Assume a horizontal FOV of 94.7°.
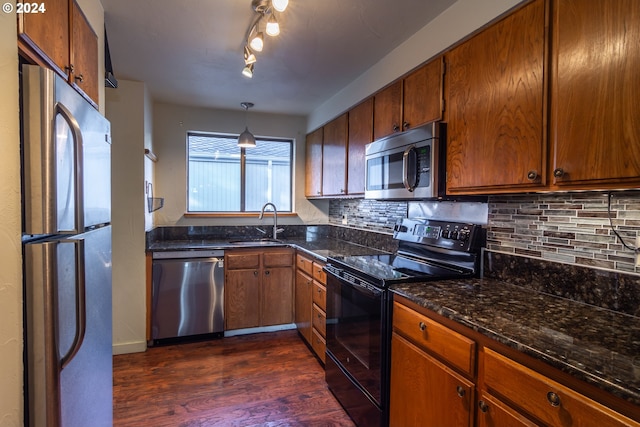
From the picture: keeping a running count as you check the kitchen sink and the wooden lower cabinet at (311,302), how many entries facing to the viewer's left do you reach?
1

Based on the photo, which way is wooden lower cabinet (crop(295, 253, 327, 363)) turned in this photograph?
to the viewer's left

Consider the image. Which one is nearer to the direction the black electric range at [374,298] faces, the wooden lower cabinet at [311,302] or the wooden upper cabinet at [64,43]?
the wooden upper cabinet

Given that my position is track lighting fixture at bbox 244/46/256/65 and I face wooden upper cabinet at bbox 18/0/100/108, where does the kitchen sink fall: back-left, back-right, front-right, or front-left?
back-right

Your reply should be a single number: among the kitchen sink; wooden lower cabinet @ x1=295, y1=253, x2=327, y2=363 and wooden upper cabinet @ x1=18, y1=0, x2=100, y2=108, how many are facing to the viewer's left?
1

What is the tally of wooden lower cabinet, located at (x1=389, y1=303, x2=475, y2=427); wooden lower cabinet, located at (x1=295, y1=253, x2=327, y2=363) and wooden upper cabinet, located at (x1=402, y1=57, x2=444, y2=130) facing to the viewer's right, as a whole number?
0

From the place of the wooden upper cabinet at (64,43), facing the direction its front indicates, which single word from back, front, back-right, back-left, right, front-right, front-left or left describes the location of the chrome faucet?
front-left

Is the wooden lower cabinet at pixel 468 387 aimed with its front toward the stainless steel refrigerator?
yes

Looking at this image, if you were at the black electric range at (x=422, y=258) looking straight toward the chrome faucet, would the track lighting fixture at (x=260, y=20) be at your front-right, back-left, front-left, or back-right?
front-left

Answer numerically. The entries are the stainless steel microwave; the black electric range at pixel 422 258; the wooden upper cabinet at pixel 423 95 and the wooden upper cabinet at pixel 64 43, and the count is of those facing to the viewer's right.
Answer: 1

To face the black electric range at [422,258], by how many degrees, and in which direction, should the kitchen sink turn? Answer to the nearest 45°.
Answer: approximately 45° to its left

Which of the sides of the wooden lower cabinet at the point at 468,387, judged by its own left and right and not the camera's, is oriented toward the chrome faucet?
right

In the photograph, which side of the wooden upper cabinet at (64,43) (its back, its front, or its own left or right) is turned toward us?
right

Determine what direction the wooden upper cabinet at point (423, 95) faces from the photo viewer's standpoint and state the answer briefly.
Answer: facing the viewer and to the left of the viewer

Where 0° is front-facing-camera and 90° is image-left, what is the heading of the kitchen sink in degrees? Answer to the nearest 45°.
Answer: approximately 0°

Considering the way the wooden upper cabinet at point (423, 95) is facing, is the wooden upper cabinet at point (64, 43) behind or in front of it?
in front

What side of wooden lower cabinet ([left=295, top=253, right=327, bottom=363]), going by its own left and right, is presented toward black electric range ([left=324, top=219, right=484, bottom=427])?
left
